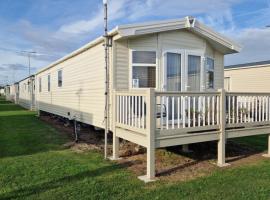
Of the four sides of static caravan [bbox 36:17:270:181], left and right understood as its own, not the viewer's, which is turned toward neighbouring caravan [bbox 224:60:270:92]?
left

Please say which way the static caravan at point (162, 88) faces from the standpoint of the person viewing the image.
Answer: facing the viewer and to the right of the viewer
